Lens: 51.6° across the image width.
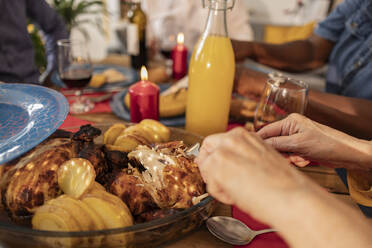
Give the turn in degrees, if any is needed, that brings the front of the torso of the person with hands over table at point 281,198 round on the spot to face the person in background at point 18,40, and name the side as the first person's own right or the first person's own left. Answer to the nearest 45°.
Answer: approximately 45° to the first person's own right

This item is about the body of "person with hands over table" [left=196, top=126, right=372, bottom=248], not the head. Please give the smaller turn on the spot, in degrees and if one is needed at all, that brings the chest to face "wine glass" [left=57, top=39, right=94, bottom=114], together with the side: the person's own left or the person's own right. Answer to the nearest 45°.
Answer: approximately 45° to the person's own right
